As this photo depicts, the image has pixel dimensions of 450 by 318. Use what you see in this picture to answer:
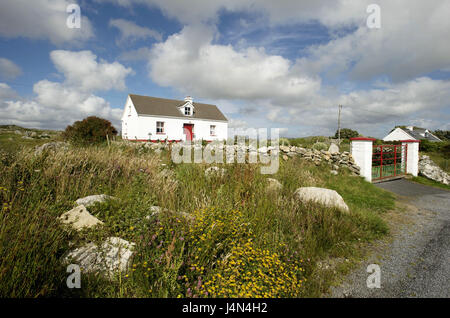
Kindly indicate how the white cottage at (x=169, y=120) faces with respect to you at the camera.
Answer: facing the viewer and to the right of the viewer

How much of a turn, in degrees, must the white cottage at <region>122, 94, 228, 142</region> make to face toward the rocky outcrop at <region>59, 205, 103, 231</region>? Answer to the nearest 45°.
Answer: approximately 45° to its right

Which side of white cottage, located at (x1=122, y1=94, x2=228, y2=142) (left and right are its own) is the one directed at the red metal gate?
front

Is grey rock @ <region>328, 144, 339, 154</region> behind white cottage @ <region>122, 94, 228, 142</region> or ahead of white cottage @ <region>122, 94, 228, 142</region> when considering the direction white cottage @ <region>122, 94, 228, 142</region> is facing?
ahead

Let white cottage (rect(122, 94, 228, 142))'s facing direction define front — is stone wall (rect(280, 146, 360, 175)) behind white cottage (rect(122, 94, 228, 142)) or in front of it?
in front

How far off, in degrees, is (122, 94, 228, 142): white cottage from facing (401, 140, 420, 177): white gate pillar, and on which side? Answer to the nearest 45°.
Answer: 0° — it already faces it

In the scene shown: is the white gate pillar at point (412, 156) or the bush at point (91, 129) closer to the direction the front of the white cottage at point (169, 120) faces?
the white gate pillar

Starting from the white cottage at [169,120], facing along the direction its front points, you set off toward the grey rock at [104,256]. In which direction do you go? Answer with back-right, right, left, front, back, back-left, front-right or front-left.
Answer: front-right

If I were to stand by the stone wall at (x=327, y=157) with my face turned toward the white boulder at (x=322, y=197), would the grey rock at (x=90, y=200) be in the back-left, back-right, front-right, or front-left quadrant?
front-right

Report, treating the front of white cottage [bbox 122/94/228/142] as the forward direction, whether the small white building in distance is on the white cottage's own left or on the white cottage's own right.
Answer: on the white cottage's own left
